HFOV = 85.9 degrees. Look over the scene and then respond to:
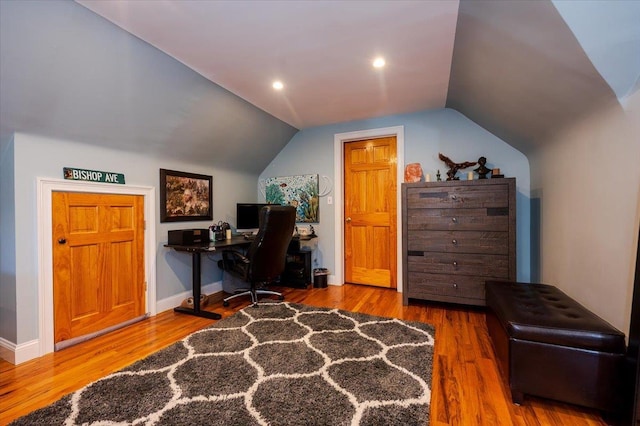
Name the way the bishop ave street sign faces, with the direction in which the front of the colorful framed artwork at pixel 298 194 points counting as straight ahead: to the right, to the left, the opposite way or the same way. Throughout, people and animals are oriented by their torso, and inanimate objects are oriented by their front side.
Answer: to the left

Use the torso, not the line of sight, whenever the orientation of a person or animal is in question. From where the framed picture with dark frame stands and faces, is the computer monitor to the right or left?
on its left

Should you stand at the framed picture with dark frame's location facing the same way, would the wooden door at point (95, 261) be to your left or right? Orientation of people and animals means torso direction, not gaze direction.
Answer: on your right

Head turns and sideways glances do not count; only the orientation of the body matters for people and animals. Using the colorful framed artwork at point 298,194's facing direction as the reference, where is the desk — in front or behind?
in front

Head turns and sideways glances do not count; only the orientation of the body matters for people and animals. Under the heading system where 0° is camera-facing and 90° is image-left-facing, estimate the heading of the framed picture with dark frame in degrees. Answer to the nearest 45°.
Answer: approximately 315°

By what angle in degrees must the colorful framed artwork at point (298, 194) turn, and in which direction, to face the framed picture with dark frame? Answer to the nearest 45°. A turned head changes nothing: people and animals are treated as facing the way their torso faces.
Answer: approximately 45° to its right

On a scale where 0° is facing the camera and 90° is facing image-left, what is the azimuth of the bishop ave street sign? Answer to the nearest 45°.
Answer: approximately 315°

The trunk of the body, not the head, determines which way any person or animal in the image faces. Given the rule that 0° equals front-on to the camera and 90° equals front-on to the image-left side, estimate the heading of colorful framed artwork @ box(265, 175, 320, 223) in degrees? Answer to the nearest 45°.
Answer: approximately 0°
